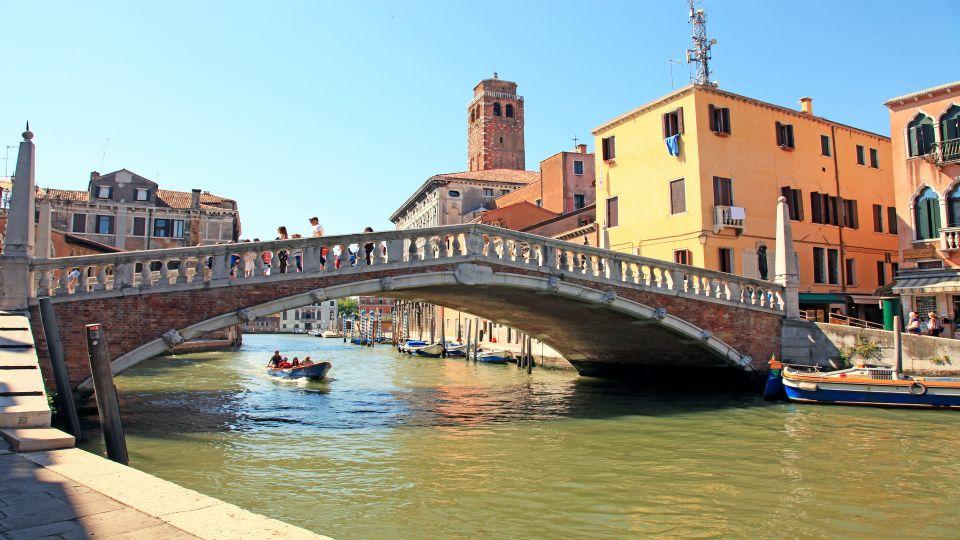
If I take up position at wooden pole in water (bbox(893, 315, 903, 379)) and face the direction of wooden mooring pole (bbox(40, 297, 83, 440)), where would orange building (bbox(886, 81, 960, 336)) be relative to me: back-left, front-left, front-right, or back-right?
back-right

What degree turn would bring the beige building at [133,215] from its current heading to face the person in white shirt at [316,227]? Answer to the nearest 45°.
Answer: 0° — it already faces them

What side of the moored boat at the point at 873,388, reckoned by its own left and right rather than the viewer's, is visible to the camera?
left

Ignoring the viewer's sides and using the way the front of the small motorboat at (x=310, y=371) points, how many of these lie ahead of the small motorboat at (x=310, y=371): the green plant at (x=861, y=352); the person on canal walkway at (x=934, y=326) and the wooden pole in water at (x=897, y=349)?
3

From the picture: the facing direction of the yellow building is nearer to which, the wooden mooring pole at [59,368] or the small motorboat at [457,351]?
the wooden mooring pole

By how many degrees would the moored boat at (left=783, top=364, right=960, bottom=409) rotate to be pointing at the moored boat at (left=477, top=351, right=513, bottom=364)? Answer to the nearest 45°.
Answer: approximately 45° to its right

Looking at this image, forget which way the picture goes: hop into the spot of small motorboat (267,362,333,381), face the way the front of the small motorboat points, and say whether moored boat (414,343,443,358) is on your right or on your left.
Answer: on your left
